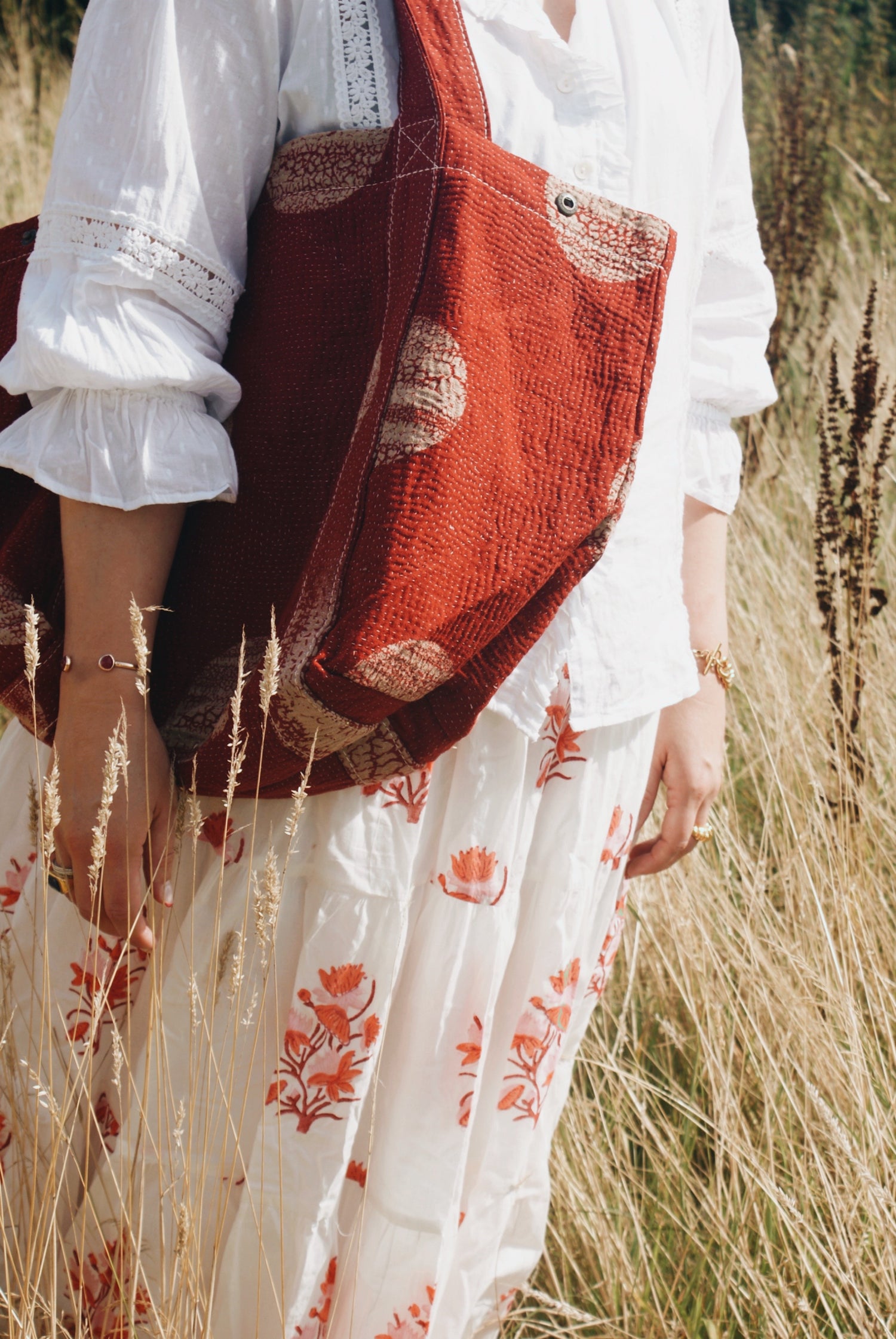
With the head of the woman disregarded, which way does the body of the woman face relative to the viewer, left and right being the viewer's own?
facing the viewer and to the right of the viewer
